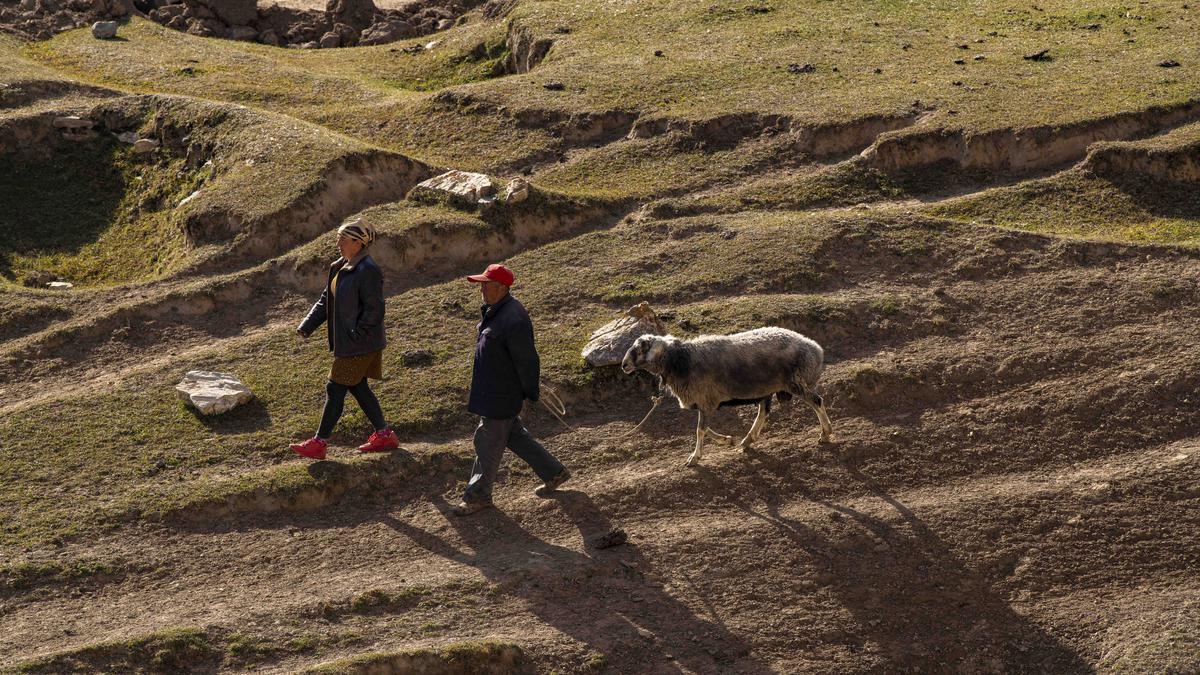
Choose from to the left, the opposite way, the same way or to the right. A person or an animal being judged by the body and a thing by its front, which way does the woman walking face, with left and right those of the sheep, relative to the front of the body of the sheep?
the same way

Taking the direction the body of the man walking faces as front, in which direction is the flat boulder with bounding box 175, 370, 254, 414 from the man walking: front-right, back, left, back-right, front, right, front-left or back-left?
front-right

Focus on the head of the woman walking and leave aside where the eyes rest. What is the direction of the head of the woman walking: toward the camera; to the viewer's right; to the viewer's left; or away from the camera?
to the viewer's left

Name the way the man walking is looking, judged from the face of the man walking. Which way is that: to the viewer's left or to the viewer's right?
to the viewer's left

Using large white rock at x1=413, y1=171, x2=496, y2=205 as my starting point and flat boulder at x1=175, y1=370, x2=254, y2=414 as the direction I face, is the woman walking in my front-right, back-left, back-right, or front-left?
front-left

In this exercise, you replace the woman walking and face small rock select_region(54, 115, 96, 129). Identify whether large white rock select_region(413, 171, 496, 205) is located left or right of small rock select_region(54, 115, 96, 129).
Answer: right

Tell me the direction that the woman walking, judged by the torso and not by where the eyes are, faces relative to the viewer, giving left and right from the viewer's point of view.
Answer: facing to the left of the viewer

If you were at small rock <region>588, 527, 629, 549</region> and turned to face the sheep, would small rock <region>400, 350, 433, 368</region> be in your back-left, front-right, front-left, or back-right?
front-left

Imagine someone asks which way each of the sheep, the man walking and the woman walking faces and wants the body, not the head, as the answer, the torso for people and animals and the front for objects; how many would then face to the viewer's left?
3

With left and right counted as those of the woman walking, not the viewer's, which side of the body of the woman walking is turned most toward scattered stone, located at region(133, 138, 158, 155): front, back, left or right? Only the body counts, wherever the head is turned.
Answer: right

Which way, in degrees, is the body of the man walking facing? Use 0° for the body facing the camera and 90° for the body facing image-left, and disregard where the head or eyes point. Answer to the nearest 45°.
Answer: approximately 90°

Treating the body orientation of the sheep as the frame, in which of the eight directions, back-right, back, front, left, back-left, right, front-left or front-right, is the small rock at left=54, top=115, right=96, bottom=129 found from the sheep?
front-right

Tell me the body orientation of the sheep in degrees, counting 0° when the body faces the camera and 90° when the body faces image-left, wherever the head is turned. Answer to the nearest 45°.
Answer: approximately 90°

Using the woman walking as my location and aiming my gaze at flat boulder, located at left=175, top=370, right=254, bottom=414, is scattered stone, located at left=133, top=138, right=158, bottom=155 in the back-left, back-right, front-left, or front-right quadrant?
front-right

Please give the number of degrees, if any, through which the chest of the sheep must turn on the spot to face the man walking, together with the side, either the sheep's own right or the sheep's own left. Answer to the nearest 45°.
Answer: approximately 45° to the sheep's own left

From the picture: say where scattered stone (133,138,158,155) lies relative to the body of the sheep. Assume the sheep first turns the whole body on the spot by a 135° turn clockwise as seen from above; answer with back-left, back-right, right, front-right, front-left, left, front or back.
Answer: left

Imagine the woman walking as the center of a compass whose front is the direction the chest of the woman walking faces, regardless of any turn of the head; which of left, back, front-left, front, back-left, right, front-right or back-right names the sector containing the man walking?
back-left

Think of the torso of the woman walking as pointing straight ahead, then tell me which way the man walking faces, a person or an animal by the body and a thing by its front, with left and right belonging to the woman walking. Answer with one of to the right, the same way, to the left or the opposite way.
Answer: the same way

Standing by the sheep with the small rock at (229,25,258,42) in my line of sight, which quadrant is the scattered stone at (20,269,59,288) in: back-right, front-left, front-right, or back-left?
front-left

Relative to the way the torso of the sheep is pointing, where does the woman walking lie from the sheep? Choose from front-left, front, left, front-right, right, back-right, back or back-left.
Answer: front
